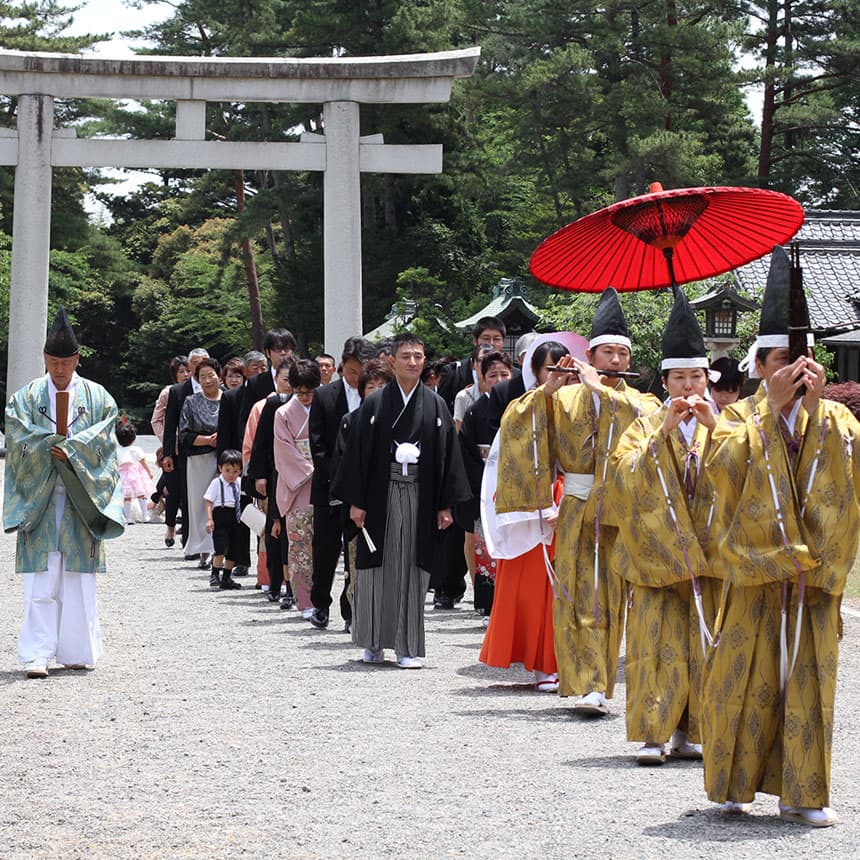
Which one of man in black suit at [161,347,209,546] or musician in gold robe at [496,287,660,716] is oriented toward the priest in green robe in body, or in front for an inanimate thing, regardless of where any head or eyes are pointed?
the man in black suit

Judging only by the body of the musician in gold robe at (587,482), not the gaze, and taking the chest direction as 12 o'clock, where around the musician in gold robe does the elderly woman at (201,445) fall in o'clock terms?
The elderly woman is roughly at 5 o'clock from the musician in gold robe.

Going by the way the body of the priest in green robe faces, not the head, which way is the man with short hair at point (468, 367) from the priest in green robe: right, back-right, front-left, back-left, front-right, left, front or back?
back-left

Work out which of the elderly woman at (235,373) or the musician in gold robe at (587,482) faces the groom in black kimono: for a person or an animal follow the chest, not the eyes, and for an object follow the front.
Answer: the elderly woman

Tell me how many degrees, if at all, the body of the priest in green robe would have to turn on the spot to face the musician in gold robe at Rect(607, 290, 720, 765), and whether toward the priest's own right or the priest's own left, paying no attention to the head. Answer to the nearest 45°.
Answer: approximately 45° to the priest's own left

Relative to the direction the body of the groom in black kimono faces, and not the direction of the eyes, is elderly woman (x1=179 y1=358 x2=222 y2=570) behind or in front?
behind

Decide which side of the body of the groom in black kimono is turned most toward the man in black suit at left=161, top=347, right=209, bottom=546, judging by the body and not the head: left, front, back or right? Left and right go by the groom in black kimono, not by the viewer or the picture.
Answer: back

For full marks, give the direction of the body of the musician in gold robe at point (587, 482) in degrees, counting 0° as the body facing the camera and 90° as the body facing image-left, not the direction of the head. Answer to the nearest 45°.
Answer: approximately 0°

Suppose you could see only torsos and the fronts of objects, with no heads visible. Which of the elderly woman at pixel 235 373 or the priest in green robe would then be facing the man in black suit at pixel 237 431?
the elderly woman

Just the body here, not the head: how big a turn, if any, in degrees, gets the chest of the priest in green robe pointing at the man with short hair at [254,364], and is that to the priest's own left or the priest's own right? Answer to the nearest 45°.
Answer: approximately 180°

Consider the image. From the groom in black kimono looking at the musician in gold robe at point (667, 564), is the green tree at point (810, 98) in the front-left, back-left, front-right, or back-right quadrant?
back-left
